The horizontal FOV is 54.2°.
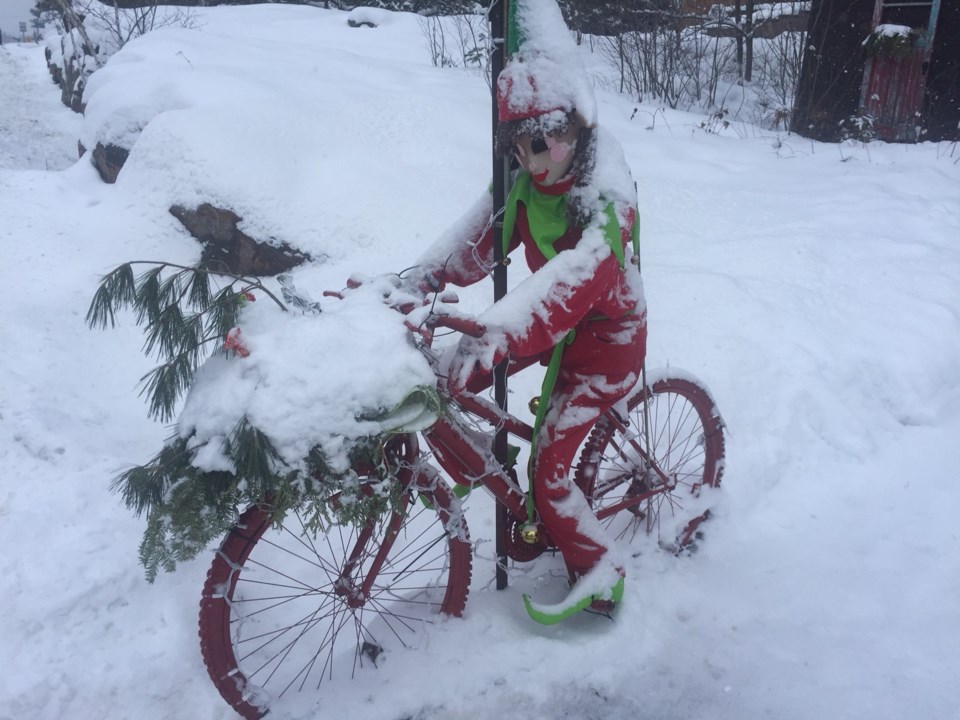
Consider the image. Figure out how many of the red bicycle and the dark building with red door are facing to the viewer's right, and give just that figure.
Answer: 0

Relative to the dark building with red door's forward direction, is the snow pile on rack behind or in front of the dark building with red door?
in front

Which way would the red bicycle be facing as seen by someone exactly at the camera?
facing the viewer and to the left of the viewer

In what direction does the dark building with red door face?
toward the camera

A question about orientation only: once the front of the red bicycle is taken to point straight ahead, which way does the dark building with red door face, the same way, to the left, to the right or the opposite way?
the same way

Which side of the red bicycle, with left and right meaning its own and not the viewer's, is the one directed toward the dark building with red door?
back

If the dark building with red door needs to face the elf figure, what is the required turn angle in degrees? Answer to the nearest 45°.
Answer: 0° — it already faces it

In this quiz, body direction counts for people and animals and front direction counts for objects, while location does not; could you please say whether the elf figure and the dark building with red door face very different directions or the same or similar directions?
same or similar directions

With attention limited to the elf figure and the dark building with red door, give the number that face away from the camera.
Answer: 0

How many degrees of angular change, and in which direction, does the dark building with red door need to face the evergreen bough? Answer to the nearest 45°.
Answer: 0° — it already faces it

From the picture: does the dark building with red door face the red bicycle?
yes
